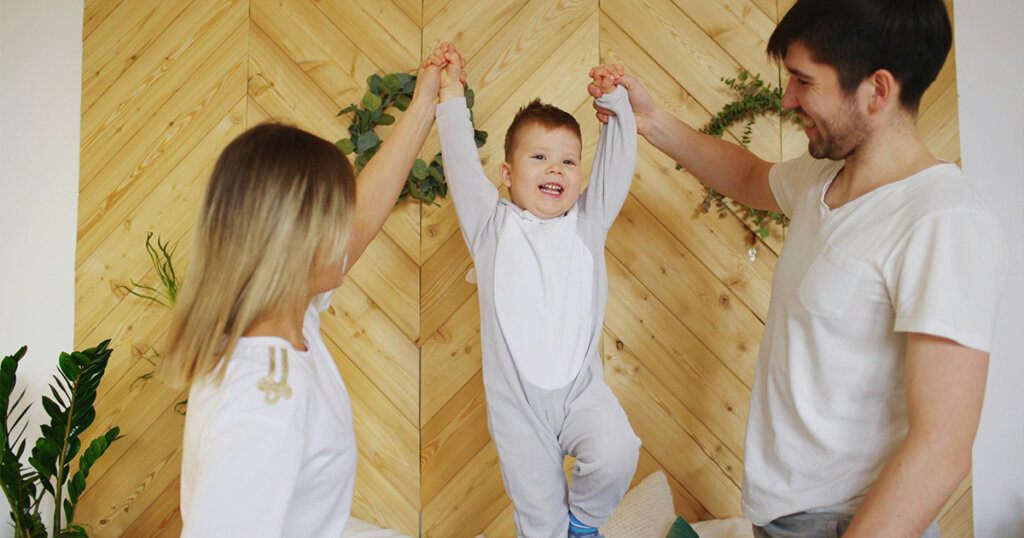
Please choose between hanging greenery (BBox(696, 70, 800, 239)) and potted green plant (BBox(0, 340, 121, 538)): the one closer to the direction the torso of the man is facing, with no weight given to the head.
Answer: the potted green plant

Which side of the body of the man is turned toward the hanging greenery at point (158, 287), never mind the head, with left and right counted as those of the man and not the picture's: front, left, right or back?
right

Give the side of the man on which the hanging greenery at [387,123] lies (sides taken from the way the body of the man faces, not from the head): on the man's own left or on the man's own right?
on the man's own right

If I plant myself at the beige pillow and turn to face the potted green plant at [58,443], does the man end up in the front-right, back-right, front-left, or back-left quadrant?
back-left

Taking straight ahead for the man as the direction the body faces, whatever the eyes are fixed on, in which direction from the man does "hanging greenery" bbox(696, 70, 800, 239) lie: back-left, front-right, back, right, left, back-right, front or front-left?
back-right

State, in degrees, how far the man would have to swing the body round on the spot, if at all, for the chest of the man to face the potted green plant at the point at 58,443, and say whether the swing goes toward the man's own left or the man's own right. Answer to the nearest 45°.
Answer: approximately 45° to the man's own right

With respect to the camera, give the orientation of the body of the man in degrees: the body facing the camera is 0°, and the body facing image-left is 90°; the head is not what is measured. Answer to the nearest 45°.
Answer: approximately 45°

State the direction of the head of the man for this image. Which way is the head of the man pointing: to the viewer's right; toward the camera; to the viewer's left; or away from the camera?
to the viewer's left
